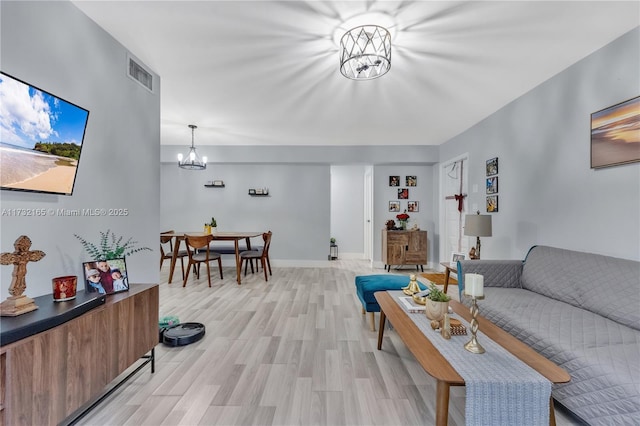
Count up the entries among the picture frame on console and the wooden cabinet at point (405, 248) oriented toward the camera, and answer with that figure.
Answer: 2

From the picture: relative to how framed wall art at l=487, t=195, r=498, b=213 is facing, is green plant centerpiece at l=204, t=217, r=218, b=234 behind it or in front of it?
in front

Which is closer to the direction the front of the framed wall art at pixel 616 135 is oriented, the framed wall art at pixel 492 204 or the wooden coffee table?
the wooden coffee table

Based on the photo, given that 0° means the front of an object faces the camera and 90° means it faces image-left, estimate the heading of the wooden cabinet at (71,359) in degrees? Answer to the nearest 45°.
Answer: approximately 315°

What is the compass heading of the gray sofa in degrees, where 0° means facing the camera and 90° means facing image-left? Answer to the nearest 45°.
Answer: approximately 45°

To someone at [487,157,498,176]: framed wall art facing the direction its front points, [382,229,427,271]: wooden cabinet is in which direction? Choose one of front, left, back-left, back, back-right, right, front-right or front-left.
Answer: right

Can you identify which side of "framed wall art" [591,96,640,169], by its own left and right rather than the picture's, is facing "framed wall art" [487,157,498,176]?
right

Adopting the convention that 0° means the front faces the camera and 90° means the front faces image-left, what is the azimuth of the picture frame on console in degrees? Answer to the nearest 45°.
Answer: approximately 0°

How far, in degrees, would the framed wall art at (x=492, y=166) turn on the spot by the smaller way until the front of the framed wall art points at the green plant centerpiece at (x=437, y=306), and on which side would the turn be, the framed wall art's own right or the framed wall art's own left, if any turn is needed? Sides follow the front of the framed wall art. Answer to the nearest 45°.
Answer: approximately 45° to the framed wall art's own left

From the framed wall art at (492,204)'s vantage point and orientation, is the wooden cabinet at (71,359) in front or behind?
in front

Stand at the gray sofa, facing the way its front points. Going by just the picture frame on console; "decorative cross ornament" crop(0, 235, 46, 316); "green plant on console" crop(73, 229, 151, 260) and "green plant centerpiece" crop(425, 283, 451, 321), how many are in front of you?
4

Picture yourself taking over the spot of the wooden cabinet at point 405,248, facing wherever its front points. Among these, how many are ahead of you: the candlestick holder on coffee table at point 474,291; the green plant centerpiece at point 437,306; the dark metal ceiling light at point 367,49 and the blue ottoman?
4

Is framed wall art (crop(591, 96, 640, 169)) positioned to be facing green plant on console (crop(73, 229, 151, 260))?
yes

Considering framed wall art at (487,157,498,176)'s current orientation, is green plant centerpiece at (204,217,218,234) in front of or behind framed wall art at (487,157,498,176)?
in front

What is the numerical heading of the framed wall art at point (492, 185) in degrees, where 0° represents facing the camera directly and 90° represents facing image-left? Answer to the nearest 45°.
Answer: approximately 45°
